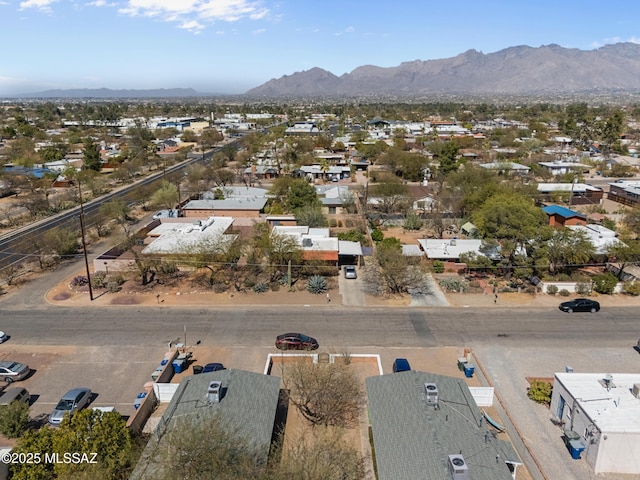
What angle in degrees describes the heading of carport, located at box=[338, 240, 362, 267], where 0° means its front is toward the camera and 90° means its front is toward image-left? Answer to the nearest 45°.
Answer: approximately 0°

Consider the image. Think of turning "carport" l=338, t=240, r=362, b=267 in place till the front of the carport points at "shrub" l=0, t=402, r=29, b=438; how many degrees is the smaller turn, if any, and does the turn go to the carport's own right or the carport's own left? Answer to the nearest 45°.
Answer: approximately 45° to the carport's own right

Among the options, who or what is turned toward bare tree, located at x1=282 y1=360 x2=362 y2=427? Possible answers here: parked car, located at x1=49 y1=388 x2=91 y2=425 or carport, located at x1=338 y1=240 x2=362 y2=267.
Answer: the carport

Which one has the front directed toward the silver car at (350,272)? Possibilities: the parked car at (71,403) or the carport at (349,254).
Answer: the carport

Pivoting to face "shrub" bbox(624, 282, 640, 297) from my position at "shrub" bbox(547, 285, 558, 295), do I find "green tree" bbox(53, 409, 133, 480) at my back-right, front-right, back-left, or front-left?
back-right

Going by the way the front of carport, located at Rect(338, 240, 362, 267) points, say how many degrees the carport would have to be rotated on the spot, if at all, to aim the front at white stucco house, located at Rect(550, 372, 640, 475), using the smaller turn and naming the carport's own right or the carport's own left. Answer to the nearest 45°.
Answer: approximately 45° to the carport's own left
